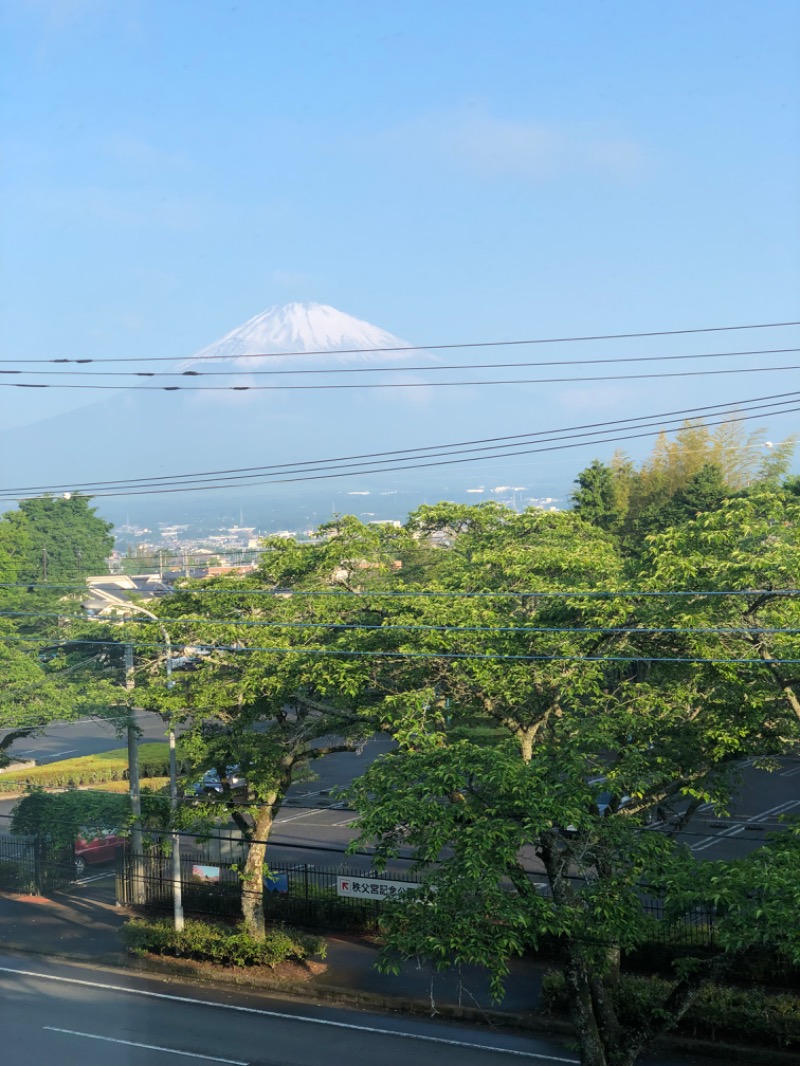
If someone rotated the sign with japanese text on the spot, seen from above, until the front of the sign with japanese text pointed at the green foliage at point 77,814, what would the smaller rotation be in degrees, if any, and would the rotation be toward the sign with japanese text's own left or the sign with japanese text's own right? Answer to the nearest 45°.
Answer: approximately 135° to the sign with japanese text's own right

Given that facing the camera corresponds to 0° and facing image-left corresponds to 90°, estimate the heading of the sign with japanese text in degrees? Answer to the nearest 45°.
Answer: approximately 0°

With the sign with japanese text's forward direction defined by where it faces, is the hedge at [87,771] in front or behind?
behind

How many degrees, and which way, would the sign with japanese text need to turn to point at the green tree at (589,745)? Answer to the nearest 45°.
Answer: approximately 45° to its left

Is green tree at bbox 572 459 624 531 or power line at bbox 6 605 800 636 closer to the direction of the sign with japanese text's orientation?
the power line

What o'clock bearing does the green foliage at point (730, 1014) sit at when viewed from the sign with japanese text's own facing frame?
The green foliage is roughly at 10 o'clock from the sign with japanese text.

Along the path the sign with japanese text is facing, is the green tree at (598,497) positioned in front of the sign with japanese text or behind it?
behind
